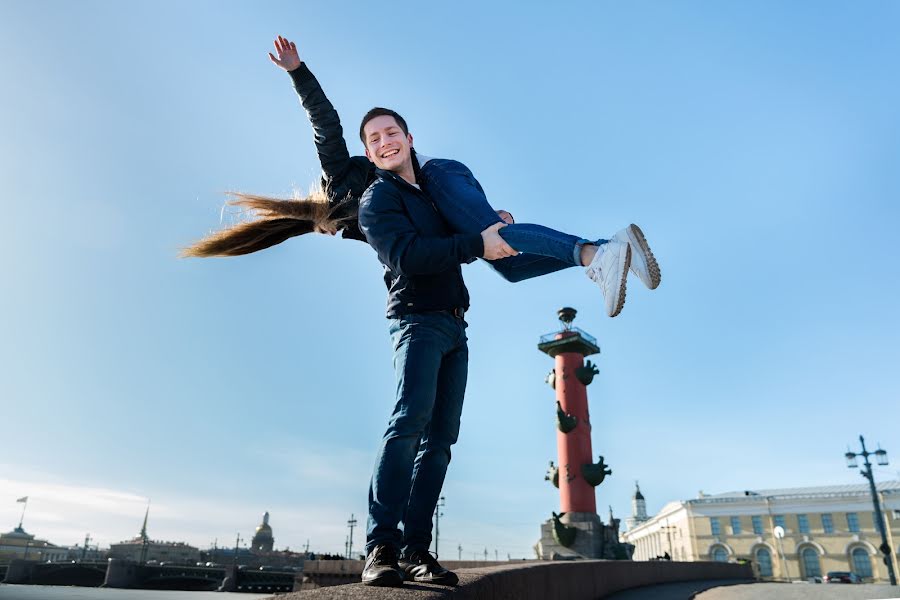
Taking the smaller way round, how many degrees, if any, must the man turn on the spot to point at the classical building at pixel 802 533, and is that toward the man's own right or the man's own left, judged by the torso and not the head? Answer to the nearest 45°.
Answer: approximately 90° to the man's own left

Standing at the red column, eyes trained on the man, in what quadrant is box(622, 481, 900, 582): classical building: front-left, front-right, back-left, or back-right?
back-left

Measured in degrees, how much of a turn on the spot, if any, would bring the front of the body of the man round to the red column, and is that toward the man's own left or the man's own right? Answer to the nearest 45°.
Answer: approximately 135° to the man's own left

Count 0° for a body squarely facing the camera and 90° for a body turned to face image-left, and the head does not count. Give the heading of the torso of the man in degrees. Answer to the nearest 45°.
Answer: approximately 315°
